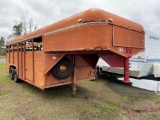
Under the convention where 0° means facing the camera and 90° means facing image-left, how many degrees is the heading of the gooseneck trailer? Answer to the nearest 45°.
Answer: approximately 315°
